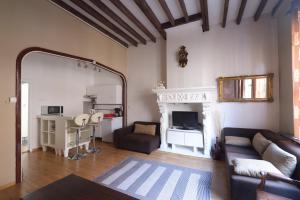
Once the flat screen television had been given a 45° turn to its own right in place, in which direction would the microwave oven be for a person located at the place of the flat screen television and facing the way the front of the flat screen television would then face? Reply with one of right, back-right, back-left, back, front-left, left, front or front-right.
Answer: front-right

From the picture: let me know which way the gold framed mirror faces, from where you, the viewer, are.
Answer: facing the viewer and to the left of the viewer

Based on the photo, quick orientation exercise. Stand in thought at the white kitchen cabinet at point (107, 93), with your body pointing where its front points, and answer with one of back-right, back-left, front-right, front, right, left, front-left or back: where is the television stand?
front-left

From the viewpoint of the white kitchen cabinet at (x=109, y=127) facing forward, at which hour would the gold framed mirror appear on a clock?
The gold framed mirror is roughly at 10 o'clock from the white kitchen cabinet.

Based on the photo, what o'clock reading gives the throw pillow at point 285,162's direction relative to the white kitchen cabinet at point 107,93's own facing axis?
The throw pillow is roughly at 11 o'clock from the white kitchen cabinet.

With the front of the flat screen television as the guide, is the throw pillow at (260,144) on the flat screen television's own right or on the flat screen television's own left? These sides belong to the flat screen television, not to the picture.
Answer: on the flat screen television's own left

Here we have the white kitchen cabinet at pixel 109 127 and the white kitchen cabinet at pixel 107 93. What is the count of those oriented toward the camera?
2

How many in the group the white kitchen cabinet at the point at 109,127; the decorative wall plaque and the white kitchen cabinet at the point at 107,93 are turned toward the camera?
3

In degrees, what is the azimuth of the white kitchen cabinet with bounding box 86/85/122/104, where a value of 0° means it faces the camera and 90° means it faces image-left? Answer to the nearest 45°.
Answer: approximately 0°
